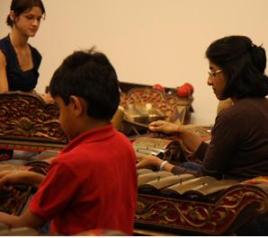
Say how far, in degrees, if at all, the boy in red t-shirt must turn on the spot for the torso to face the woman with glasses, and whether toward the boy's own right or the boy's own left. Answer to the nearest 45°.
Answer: approximately 90° to the boy's own right

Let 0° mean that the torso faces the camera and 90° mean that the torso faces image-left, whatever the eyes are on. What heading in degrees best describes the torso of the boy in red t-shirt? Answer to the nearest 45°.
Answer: approximately 135°

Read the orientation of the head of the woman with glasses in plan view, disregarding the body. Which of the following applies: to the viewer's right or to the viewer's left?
to the viewer's left
